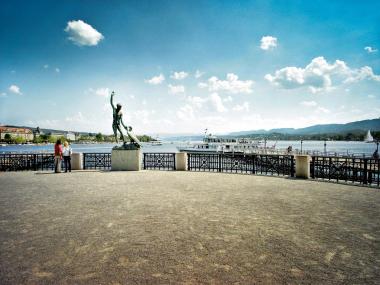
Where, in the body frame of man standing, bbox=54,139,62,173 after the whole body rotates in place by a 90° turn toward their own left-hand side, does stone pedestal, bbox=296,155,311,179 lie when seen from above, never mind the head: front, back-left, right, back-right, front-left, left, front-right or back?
back-left

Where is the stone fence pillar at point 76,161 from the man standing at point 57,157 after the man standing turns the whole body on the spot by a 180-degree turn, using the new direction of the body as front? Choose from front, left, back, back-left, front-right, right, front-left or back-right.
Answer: back-left

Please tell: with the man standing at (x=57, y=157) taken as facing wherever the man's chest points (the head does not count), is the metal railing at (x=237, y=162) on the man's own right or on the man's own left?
on the man's own right

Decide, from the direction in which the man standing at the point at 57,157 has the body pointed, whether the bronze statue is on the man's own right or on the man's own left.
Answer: on the man's own right

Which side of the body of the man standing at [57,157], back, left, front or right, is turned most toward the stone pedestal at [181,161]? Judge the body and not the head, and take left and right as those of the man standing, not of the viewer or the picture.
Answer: right

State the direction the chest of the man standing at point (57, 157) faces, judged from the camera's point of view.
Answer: away from the camera

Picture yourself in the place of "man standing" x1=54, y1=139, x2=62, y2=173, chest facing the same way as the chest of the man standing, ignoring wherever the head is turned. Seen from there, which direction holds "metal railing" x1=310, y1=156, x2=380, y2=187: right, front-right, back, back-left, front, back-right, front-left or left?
back-right

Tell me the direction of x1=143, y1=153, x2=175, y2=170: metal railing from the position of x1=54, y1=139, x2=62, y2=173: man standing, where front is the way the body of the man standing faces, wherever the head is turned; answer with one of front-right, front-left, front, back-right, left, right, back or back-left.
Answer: right
